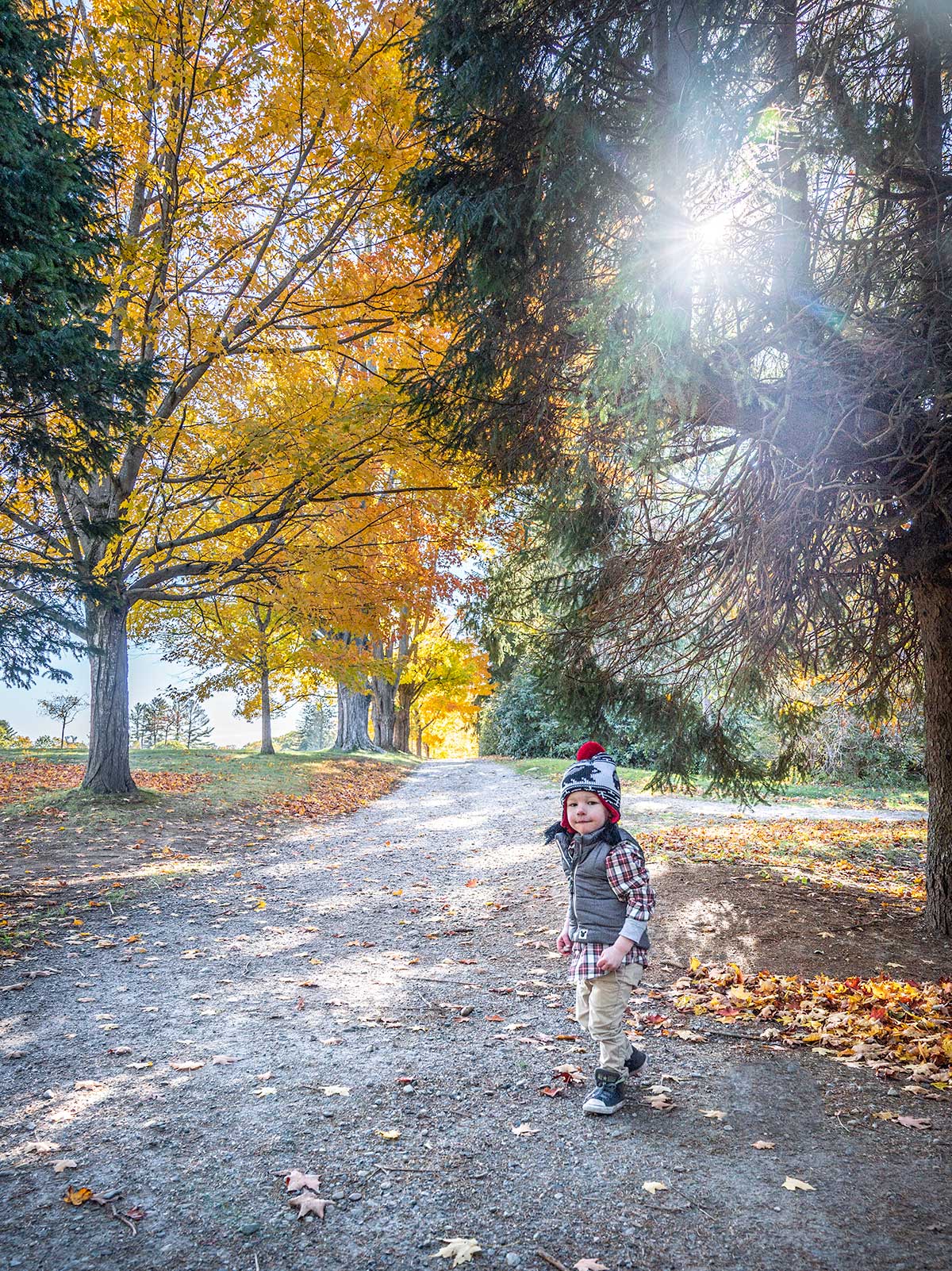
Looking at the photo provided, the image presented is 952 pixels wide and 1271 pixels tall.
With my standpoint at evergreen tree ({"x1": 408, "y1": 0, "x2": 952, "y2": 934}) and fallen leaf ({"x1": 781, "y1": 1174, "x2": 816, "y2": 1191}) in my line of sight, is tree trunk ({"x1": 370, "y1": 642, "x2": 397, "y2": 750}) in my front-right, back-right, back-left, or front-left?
back-right

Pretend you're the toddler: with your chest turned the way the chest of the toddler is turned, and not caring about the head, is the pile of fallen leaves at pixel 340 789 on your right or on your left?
on your right

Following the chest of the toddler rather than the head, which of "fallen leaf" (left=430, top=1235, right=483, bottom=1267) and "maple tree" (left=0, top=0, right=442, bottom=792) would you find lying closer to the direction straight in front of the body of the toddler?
the fallen leaf

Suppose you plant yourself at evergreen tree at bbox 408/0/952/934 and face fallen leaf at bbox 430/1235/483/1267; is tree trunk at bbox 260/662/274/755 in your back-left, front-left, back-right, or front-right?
back-right

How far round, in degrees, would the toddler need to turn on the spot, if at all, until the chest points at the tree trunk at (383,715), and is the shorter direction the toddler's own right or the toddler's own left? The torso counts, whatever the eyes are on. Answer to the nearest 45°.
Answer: approximately 135° to the toddler's own right

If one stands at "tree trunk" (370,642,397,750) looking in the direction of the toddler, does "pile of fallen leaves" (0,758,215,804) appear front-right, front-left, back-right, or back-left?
front-right

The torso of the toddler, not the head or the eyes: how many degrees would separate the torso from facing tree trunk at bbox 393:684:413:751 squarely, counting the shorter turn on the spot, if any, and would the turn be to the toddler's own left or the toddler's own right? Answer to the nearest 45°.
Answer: approximately 135° to the toddler's own right

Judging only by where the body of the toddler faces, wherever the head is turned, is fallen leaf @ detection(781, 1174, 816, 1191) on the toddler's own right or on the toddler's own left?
on the toddler's own left

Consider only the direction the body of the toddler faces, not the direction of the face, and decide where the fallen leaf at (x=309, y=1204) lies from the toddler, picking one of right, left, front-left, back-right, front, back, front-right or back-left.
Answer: front

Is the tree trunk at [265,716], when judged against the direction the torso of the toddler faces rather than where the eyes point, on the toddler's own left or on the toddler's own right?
on the toddler's own right

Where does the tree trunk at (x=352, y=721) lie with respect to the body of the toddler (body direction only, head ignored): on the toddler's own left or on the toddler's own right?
on the toddler's own right
